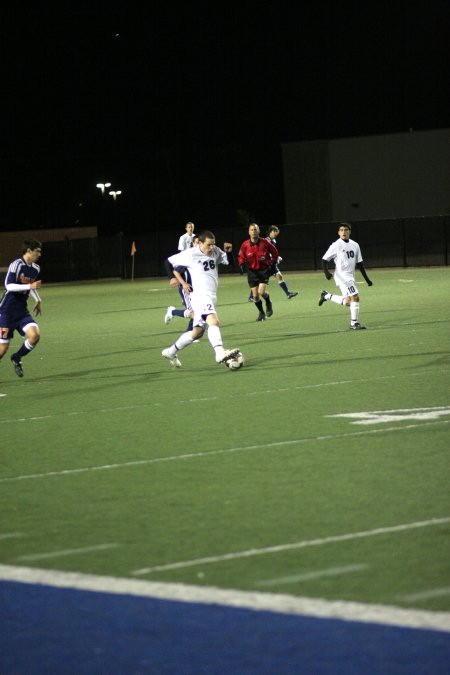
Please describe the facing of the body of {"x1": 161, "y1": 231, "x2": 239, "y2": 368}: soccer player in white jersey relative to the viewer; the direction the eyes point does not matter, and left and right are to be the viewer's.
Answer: facing the viewer and to the right of the viewer

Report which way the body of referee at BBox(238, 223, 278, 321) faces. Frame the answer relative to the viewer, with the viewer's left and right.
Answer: facing the viewer

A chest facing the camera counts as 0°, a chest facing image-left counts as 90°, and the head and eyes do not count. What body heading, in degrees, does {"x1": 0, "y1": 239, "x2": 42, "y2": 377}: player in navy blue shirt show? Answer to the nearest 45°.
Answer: approximately 315°

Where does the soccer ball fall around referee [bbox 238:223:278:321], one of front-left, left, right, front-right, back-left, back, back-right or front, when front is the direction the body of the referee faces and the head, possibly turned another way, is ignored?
front

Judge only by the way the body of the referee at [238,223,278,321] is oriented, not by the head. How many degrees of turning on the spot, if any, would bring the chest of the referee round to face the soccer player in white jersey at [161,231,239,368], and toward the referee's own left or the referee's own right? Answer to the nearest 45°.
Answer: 0° — they already face them

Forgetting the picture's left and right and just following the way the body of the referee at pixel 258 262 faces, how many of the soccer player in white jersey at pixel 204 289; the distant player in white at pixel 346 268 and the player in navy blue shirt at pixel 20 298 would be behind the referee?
0

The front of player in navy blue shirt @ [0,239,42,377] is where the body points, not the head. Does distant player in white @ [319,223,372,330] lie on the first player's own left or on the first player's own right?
on the first player's own left

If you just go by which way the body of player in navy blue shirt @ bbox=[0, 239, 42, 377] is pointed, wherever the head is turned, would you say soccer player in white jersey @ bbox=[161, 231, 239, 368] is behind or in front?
in front

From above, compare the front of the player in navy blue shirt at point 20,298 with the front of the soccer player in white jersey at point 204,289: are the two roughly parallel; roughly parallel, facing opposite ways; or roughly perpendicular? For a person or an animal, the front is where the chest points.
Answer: roughly parallel

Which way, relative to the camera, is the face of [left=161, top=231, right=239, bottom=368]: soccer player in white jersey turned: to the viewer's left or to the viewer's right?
to the viewer's right

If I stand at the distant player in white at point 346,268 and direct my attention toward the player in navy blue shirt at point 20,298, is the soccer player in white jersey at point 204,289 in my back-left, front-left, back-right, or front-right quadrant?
front-left

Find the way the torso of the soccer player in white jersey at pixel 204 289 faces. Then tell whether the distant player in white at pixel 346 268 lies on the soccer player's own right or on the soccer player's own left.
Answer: on the soccer player's own left

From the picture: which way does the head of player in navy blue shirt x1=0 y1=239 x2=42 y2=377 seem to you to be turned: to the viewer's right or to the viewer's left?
to the viewer's right

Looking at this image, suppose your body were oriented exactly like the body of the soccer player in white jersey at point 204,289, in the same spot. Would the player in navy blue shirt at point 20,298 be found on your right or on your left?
on your right
